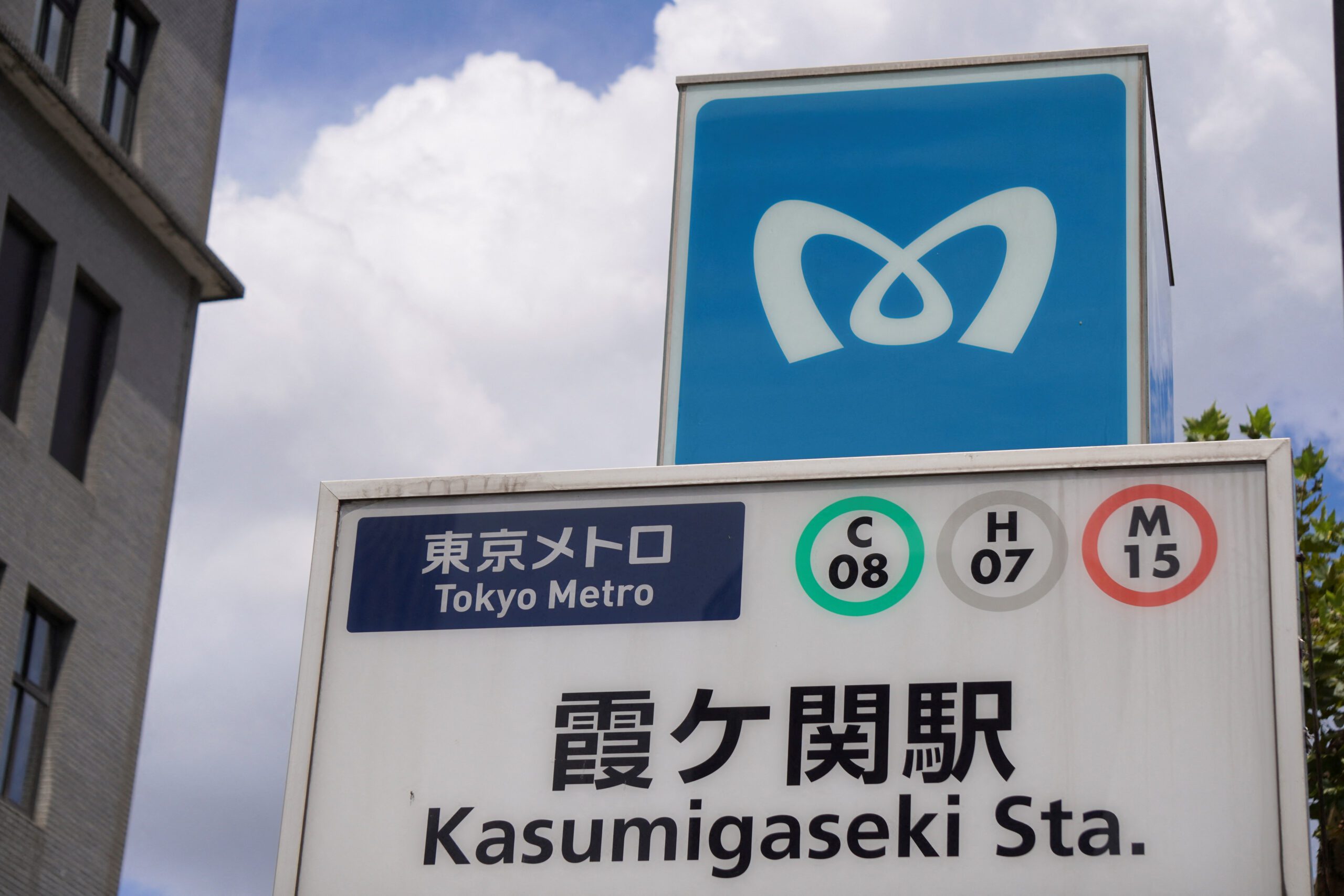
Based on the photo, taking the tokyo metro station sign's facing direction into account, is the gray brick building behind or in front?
behind

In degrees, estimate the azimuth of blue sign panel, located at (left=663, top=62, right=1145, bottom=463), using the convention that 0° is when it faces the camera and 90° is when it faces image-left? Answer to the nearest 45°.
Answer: approximately 0°
